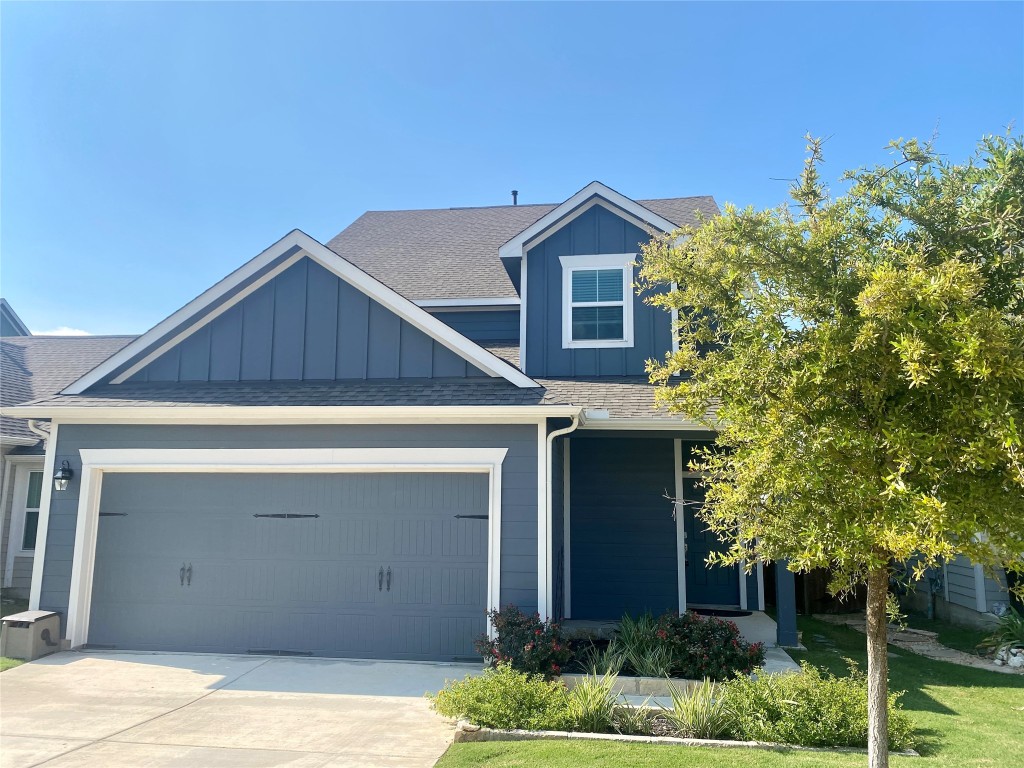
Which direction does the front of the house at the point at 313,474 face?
toward the camera

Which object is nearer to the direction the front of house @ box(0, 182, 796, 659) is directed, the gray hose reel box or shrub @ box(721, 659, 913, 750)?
the shrub

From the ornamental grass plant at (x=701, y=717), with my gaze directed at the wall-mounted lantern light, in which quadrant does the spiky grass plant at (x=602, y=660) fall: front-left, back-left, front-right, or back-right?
front-right

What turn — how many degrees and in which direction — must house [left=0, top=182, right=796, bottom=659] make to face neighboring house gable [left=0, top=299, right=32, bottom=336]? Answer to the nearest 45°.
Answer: approximately 135° to its right

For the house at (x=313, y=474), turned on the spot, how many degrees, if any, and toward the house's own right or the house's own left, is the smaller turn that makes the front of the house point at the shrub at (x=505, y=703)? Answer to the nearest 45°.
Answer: approximately 45° to the house's own left

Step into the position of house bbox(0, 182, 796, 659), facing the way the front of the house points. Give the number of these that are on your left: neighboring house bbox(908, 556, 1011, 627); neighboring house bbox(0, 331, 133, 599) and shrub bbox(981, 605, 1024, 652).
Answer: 2

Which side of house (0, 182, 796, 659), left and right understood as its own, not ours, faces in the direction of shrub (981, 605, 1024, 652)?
left

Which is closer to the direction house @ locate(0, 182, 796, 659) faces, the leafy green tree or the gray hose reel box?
the leafy green tree

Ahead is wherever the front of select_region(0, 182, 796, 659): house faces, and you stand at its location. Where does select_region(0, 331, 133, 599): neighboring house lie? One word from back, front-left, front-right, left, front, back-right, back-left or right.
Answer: back-right

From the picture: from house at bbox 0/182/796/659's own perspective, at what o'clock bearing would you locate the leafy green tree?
The leafy green tree is roughly at 11 o'clock from the house.

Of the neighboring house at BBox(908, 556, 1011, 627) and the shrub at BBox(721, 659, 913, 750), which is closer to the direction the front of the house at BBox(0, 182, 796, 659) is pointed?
the shrub

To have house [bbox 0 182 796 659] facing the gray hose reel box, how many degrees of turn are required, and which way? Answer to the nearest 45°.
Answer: approximately 90° to its right

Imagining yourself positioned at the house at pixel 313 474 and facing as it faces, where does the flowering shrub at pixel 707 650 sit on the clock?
The flowering shrub is roughly at 10 o'clock from the house.
